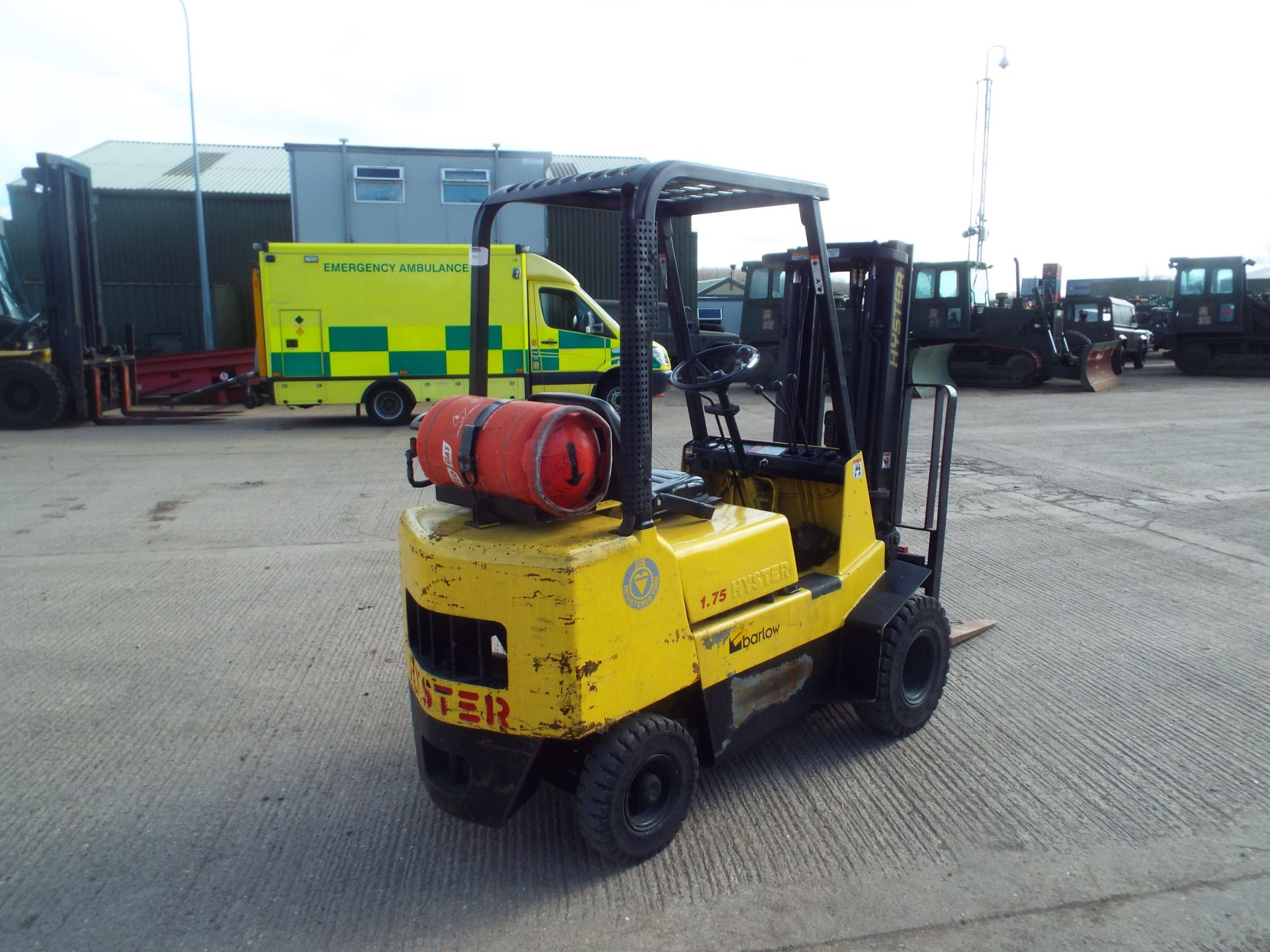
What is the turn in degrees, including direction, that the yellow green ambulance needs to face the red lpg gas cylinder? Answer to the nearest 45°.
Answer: approximately 90° to its right

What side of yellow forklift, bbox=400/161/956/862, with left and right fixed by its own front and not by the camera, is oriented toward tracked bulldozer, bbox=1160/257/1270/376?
front

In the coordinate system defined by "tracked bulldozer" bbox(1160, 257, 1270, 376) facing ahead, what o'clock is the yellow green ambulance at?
The yellow green ambulance is roughly at 4 o'clock from the tracked bulldozer.

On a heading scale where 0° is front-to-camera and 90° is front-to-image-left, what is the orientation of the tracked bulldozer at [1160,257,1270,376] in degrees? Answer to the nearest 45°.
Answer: approximately 270°

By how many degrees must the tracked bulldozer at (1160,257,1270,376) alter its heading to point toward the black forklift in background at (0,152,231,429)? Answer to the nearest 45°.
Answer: approximately 135° to its right

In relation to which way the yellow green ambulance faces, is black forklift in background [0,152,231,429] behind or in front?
behind

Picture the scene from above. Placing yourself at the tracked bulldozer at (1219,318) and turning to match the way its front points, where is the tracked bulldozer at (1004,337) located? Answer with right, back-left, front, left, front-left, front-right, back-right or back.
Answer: back-right

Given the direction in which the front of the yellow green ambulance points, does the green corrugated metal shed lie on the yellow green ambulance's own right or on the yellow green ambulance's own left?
on the yellow green ambulance's own left

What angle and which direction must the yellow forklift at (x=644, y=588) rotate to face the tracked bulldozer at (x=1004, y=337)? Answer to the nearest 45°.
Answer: approximately 45° to its left

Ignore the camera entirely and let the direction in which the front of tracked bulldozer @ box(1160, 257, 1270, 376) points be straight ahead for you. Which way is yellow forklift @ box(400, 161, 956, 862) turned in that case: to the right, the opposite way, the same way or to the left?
to the left

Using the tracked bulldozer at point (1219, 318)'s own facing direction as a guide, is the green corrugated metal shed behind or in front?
behind

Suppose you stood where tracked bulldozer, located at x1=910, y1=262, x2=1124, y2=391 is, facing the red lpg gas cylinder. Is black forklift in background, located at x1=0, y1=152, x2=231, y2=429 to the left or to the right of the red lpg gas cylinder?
right

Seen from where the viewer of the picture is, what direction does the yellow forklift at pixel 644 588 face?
facing away from the viewer and to the right of the viewer

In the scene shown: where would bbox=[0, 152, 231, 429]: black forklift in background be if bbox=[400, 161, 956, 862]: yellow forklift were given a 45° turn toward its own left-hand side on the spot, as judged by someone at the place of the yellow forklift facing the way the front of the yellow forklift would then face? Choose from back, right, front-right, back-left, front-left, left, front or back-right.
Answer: front-left

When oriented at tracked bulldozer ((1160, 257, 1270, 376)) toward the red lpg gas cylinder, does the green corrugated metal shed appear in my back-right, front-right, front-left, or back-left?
front-right

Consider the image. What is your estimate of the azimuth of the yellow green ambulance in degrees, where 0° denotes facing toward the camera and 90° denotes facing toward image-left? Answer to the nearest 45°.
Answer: approximately 270°
